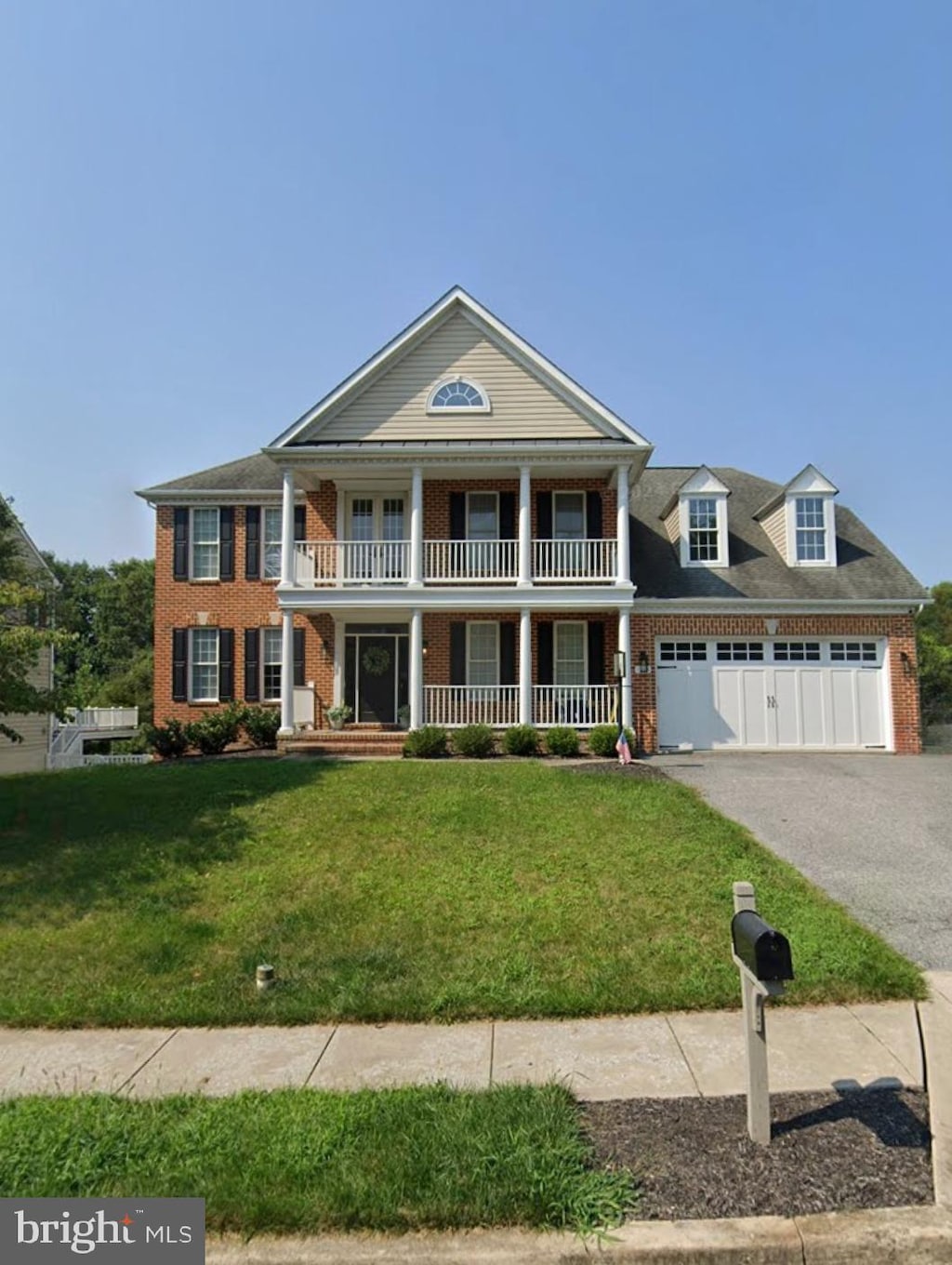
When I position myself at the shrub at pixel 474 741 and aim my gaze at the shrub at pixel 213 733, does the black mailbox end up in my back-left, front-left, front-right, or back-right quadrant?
back-left

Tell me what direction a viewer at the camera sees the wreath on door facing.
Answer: facing the viewer

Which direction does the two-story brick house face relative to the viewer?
toward the camera

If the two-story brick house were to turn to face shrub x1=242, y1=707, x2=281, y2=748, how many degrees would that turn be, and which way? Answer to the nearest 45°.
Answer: approximately 90° to its right

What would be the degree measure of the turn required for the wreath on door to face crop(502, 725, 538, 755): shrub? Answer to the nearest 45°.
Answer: approximately 45° to its left

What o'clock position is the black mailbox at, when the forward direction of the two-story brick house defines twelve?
The black mailbox is roughly at 12 o'clock from the two-story brick house.

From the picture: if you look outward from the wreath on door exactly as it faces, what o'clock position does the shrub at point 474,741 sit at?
The shrub is roughly at 11 o'clock from the wreath on door.
